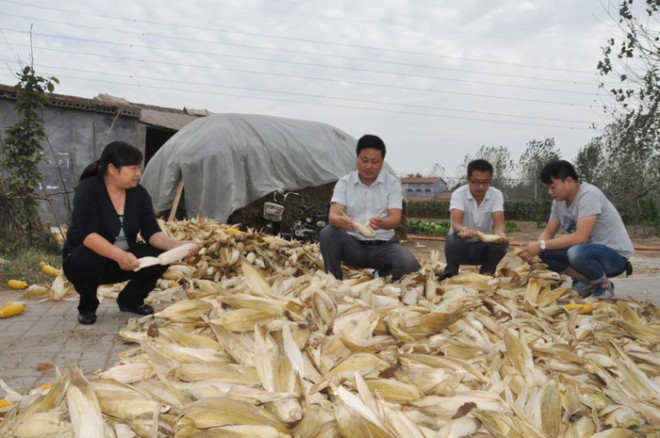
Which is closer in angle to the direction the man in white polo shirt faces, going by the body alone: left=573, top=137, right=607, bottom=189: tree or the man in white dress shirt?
the man in white dress shirt

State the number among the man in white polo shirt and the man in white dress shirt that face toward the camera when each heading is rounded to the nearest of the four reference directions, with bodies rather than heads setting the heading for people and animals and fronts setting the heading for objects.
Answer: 2

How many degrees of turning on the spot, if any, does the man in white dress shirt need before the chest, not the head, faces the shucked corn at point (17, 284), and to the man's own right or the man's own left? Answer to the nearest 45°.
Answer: approximately 90° to the man's own right

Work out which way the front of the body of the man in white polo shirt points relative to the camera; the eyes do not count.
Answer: toward the camera

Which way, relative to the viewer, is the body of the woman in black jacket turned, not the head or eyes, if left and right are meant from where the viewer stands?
facing the viewer and to the right of the viewer

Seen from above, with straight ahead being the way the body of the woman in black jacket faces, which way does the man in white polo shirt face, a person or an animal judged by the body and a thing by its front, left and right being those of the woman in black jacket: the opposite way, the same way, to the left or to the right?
to the right

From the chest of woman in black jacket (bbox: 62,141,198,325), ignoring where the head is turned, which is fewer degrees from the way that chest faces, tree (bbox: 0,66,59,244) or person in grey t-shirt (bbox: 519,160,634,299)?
the person in grey t-shirt

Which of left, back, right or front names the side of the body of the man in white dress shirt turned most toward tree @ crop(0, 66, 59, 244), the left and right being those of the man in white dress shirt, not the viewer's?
right

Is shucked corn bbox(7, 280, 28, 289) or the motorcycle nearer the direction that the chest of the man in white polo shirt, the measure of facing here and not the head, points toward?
the shucked corn

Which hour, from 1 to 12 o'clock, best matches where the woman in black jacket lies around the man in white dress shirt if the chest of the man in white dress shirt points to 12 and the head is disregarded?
The woman in black jacket is roughly at 2 o'clock from the man in white dress shirt.

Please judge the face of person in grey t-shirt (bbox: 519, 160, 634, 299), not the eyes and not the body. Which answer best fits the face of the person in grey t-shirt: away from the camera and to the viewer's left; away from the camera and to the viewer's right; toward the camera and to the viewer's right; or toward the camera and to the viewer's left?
toward the camera and to the viewer's left

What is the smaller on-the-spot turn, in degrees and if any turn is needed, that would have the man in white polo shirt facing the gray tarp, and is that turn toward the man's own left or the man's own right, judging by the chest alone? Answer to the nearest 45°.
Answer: approximately 135° to the man's own right

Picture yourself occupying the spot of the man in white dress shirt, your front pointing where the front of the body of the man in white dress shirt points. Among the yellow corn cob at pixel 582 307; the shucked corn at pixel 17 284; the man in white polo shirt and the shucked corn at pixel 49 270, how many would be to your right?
2

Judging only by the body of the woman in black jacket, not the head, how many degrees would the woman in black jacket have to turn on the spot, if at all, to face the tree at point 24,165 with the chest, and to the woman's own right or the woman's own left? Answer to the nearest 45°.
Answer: approximately 135° to the woman's own left
